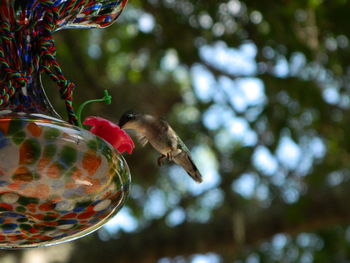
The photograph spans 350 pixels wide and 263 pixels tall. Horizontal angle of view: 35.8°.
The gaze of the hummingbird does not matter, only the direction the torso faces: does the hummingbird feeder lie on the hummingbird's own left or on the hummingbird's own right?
on the hummingbird's own left

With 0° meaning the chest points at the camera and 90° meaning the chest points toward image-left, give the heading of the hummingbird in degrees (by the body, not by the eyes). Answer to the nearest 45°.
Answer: approximately 90°
